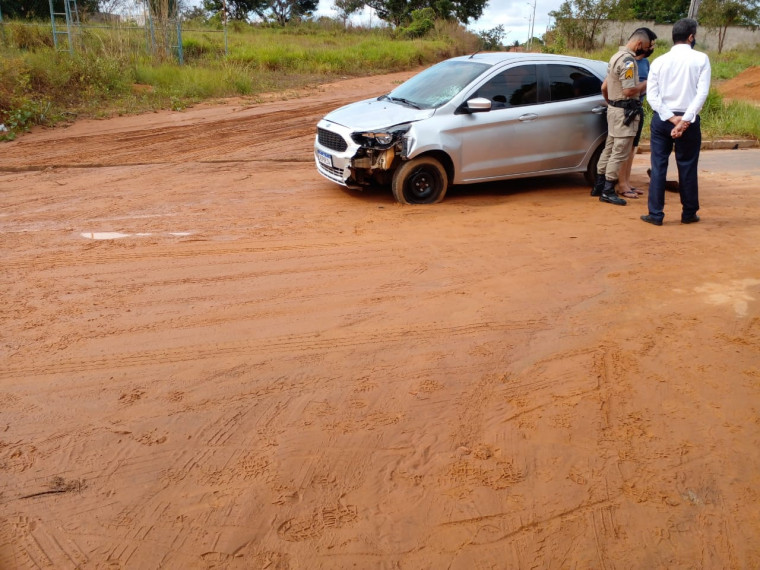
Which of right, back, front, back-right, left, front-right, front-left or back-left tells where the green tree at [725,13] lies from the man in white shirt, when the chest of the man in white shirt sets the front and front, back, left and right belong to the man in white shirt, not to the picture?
front

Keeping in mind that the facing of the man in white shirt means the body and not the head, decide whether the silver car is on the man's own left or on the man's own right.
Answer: on the man's own left

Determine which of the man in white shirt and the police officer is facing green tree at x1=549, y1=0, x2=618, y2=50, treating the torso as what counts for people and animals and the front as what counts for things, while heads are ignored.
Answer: the man in white shirt

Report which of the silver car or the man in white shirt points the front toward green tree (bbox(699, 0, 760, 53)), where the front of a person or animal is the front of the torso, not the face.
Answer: the man in white shirt

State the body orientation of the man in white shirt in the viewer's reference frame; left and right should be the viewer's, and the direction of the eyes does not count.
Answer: facing away from the viewer

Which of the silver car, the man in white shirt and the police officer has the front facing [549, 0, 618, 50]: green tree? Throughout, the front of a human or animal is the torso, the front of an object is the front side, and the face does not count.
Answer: the man in white shirt

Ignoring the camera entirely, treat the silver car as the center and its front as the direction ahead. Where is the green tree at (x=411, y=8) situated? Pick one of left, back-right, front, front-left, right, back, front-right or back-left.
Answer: back-right

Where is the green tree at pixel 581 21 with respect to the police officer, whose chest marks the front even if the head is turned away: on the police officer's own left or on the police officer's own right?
on the police officer's own left

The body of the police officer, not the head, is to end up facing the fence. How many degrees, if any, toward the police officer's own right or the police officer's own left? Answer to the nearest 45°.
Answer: approximately 135° to the police officer's own left

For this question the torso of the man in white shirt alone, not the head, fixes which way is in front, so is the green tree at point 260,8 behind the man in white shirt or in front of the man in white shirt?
in front

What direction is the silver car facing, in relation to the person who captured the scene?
facing the viewer and to the left of the viewer

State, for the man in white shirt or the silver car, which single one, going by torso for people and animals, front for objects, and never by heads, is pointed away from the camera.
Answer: the man in white shirt
